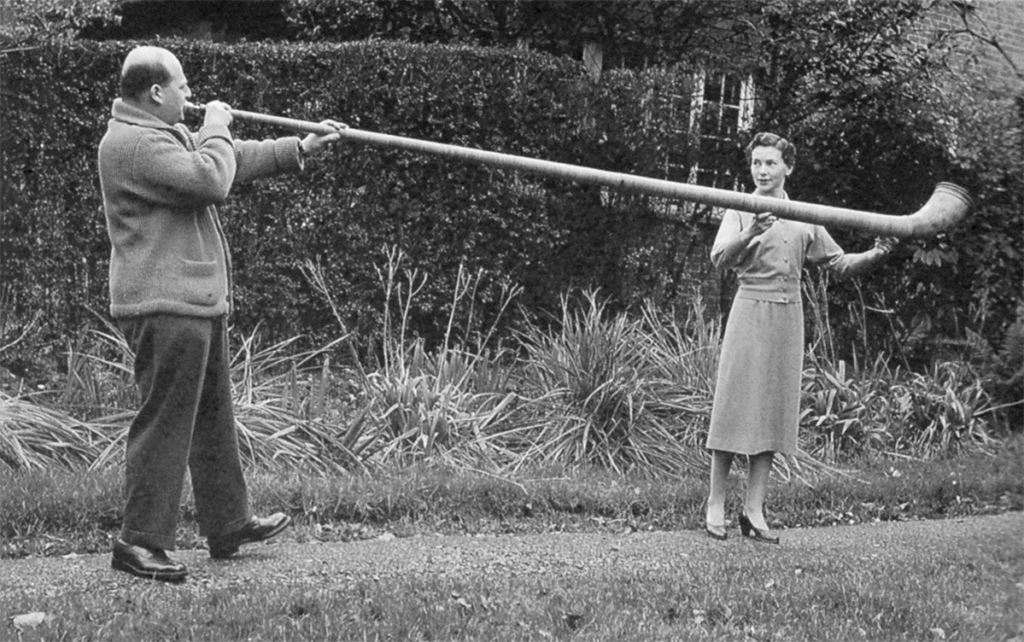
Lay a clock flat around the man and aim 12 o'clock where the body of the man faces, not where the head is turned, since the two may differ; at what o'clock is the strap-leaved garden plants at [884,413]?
The strap-leaved garden plants is roughly at 11 o'clock from the man.

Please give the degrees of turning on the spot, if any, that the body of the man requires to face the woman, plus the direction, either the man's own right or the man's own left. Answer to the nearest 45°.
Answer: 0° — they already face them

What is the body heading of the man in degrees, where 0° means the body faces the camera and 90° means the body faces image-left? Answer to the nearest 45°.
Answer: approximately 270°

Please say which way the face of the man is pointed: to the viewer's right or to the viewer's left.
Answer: to the viewer's right

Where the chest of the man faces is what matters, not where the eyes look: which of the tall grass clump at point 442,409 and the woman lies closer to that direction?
the woman

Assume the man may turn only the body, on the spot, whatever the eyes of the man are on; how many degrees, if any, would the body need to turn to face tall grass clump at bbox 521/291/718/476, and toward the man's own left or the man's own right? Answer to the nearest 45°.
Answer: approximately 45° to the man's own left

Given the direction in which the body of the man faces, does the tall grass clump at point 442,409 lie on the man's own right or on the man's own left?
on the man's own left
